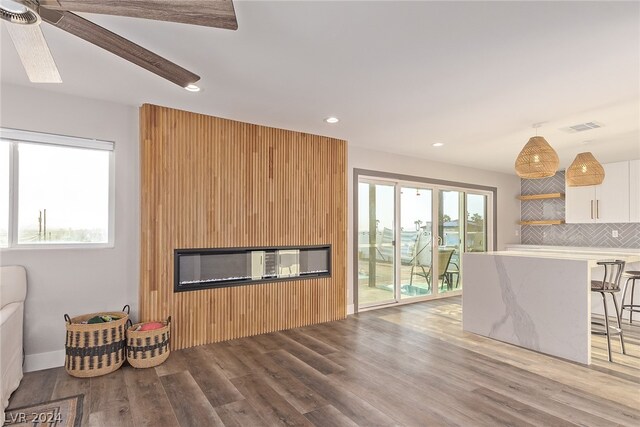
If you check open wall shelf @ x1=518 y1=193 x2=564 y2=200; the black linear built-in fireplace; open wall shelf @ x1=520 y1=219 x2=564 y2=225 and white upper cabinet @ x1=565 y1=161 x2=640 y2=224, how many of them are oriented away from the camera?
0

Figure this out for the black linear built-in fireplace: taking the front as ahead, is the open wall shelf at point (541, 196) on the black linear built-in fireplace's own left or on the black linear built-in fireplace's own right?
on the black linear built-in fireplace's own left

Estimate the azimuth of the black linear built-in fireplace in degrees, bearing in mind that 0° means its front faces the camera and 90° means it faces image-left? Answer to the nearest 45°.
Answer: approximately 315°

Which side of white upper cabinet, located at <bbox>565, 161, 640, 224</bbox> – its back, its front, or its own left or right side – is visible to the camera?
front

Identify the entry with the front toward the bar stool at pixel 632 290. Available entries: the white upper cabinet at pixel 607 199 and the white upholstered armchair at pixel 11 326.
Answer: the white upper cabinet

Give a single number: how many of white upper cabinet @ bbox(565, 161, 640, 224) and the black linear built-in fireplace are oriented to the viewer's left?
0

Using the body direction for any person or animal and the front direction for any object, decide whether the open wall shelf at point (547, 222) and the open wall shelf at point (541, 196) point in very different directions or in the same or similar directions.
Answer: same or similar directions

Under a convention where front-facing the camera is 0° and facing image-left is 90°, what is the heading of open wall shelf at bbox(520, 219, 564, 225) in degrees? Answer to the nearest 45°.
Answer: approximately 45°

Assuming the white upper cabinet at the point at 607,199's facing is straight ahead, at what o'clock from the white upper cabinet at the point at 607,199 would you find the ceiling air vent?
The ceiling air vent is roughly at 12 o'clock from the white upper cabinet.

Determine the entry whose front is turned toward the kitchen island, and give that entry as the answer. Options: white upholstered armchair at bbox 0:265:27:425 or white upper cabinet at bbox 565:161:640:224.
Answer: the white upper cabinet
